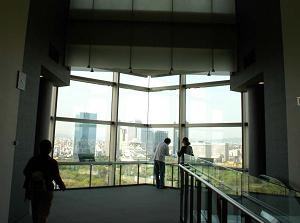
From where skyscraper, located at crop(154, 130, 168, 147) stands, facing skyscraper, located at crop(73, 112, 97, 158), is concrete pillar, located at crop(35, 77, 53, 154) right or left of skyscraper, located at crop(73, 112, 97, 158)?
left

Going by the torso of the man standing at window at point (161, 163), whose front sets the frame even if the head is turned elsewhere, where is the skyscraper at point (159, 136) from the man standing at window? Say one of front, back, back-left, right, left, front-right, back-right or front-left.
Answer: front-left

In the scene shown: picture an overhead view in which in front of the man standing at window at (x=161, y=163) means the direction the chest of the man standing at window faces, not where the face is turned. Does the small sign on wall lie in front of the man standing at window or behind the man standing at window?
behind

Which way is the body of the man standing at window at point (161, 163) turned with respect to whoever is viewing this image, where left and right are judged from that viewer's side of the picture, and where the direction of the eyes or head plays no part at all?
facing away from the viewer and to the right of the viewer

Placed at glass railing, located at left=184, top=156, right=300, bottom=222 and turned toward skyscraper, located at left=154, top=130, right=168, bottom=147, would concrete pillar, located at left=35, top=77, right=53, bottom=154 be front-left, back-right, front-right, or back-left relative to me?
front-left

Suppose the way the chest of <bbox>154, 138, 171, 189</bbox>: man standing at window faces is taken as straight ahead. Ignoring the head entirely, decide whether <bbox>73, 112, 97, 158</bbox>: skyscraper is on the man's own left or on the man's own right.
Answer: on the man's own left

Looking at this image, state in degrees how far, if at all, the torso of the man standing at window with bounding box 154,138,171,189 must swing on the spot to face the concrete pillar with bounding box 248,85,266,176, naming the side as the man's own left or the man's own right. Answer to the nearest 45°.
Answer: approximately 90° to the man's own right

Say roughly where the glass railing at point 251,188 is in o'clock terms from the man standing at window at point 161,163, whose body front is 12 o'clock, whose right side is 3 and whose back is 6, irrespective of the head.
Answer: The glass railing is roughly at 4 o'clock from the man standing at window.

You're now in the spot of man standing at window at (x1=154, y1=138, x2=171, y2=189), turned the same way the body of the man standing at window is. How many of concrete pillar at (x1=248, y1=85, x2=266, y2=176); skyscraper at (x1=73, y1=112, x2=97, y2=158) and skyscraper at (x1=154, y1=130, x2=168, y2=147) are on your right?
1
